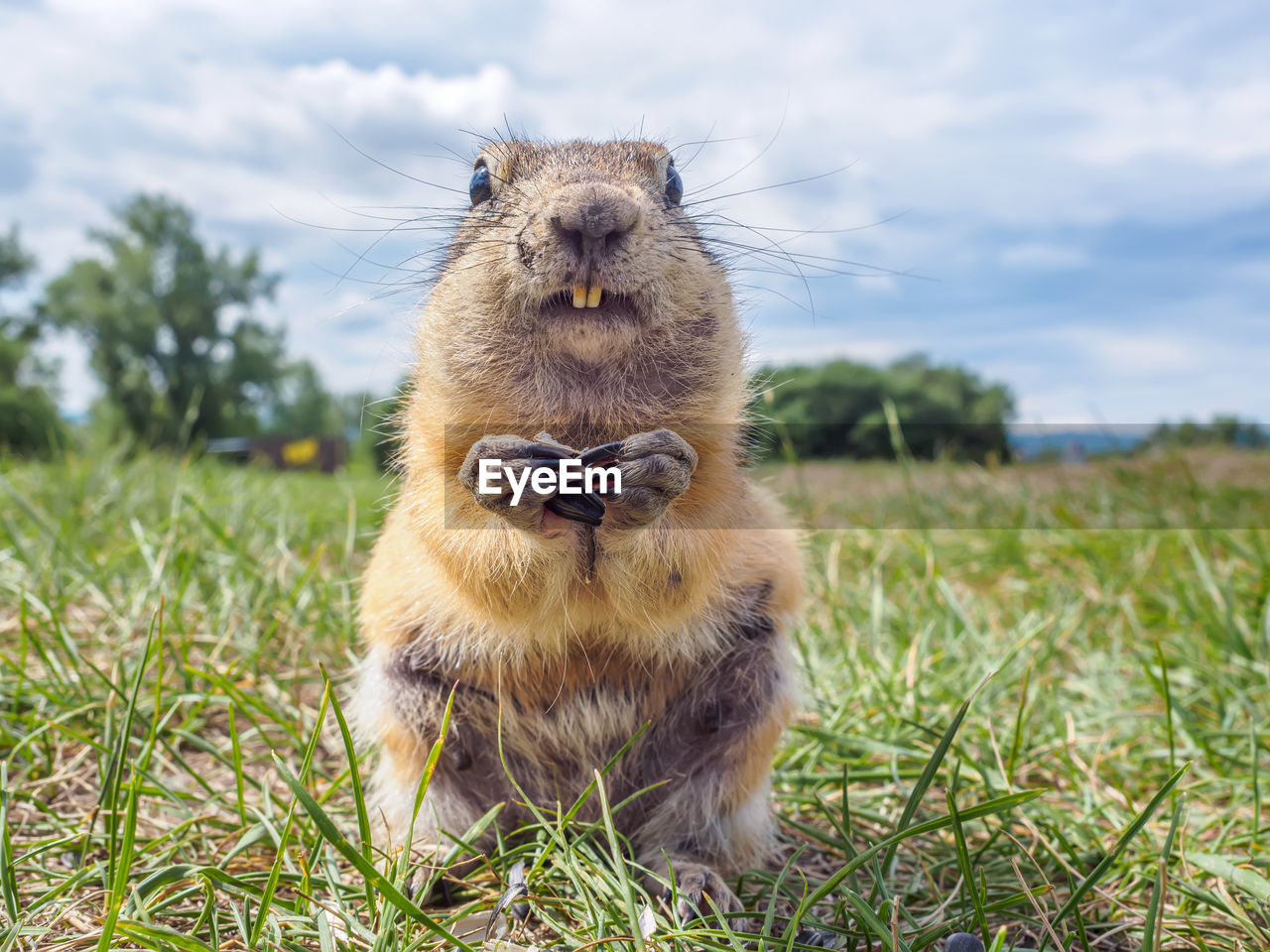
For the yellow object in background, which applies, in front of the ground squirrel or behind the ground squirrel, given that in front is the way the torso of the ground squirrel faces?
behind

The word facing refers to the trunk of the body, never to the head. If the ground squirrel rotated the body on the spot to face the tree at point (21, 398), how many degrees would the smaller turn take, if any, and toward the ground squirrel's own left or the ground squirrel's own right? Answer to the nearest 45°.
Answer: approximately 135° to the ground squirrel's own right

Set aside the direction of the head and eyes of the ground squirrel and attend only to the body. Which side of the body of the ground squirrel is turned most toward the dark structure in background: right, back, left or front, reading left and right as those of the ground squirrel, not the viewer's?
back

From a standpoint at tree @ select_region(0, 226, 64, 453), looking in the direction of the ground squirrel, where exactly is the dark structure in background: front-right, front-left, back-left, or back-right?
front-left

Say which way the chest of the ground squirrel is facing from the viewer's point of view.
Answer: toward the camera

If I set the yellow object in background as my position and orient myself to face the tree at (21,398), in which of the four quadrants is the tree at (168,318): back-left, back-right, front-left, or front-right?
front-right
